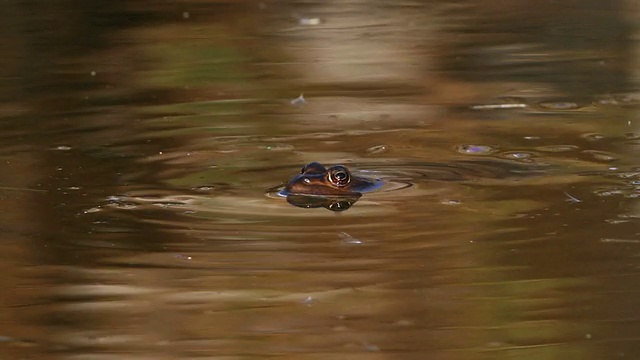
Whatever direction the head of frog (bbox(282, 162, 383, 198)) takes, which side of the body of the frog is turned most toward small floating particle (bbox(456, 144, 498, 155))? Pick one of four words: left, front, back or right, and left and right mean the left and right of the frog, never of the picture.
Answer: back

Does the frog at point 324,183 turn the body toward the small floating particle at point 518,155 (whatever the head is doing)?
no

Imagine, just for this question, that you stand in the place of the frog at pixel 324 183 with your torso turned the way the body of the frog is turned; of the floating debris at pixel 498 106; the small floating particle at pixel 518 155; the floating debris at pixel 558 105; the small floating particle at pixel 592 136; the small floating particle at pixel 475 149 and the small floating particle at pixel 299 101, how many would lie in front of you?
0

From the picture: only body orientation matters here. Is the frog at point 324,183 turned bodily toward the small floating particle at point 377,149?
no

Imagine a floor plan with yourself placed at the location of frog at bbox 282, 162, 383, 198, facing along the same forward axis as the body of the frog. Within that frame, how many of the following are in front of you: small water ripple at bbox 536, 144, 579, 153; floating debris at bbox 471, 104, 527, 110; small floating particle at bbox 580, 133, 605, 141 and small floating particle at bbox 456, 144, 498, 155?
0

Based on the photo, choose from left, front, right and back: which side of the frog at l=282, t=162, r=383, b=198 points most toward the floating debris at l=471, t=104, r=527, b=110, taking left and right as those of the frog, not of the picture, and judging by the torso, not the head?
back

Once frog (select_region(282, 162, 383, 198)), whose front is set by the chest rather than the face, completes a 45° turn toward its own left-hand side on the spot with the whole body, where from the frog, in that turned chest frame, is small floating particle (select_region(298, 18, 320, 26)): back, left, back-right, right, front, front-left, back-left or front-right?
back

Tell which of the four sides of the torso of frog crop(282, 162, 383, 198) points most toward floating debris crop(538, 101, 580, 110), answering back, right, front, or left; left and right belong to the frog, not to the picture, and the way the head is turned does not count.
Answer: back

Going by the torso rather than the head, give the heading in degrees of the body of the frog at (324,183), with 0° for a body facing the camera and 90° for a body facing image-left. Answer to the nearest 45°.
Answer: approximately 45°

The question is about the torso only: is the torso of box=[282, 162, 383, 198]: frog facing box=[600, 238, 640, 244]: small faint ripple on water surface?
no

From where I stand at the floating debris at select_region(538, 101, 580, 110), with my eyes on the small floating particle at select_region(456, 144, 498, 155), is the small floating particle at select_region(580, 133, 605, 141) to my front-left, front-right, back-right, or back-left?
front-left

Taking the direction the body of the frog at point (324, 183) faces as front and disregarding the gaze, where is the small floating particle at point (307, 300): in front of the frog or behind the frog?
in front

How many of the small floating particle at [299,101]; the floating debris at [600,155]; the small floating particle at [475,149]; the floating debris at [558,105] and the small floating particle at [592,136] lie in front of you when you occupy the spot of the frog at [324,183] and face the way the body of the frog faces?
0

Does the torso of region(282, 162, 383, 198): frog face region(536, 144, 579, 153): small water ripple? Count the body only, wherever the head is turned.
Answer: no
